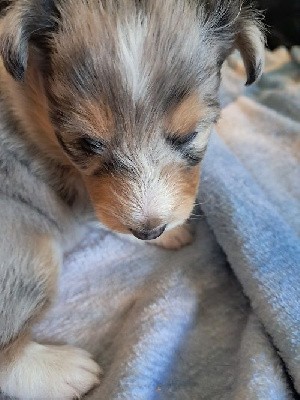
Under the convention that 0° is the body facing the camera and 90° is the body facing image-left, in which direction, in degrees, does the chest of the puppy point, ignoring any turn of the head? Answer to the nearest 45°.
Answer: approximately 315°
